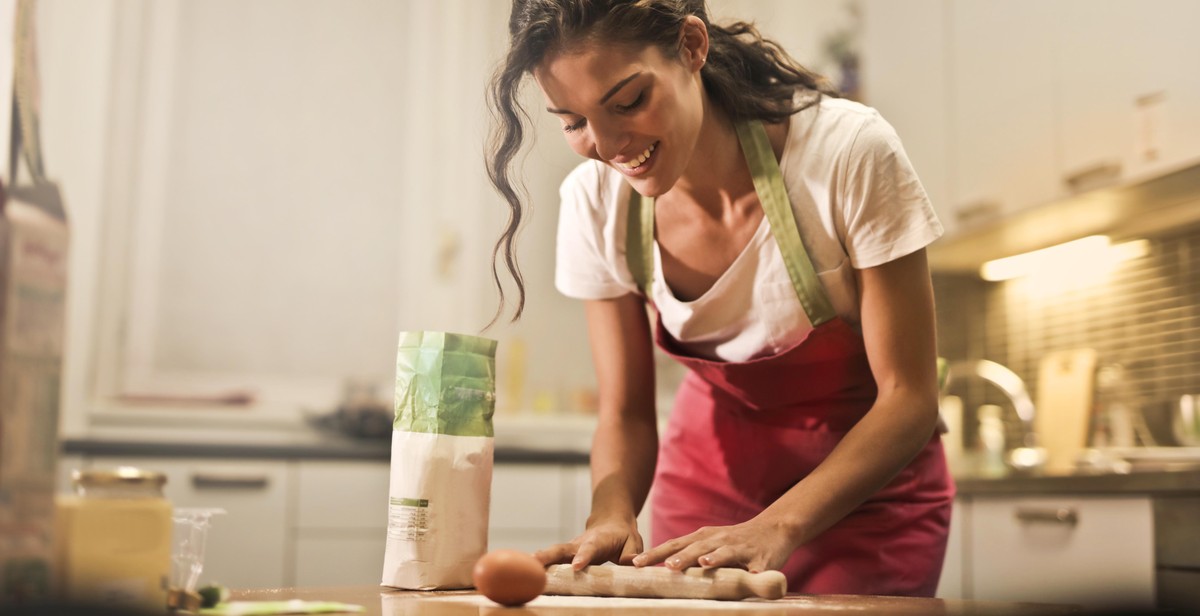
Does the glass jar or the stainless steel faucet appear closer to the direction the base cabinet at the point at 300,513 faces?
the glass jar

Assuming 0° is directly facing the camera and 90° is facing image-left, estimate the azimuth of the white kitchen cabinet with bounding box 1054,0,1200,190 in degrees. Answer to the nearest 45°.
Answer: approximately 45°

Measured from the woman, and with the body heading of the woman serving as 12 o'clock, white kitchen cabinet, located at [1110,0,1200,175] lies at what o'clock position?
The white kitchen cabinet is roughly at 6 o'clock from the woman.

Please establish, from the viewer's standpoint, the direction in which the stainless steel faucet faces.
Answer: facing to the right of the viewer

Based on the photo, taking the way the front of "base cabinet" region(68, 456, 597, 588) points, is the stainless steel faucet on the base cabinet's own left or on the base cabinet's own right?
on the base cabinet's own left

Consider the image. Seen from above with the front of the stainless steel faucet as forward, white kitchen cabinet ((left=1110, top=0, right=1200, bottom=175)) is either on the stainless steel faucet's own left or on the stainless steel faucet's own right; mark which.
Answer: on the stainless steel faucet's own left

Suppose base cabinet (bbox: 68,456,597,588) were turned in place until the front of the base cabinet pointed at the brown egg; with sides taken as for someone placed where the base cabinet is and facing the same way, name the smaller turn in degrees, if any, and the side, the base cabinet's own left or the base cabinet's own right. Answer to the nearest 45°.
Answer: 0° — it already faces it

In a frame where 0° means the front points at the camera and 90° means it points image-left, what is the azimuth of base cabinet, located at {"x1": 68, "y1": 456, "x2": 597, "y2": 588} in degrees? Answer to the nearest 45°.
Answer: approximately 0°

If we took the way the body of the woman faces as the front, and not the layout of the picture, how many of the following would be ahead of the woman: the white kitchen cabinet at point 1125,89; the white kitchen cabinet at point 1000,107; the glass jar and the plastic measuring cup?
2
